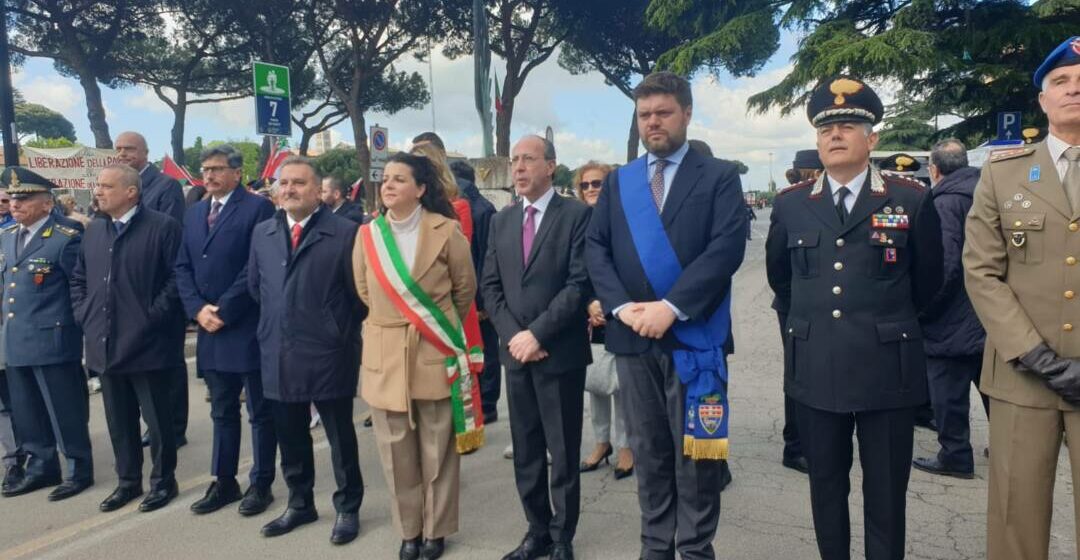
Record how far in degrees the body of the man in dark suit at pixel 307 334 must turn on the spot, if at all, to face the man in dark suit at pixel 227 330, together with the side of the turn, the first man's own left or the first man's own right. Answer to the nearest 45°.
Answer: approximately 90° to the first man's own right

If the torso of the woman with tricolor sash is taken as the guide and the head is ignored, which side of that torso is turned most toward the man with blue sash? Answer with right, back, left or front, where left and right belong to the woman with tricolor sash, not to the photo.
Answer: left

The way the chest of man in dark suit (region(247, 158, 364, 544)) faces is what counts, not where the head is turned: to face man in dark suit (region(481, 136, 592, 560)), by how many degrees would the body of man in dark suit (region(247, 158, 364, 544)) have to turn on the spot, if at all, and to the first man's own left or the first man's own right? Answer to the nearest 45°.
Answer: approximately 90° to the first man's own left

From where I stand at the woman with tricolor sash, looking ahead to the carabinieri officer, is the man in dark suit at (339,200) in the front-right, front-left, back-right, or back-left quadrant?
back-left

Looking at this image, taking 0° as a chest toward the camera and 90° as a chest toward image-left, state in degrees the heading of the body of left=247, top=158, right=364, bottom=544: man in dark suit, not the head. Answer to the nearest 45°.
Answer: approximately 45°

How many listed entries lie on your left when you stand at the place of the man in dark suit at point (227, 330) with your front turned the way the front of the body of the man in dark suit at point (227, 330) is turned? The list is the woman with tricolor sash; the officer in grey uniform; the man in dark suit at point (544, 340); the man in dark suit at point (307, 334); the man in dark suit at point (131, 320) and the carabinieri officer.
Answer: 4
